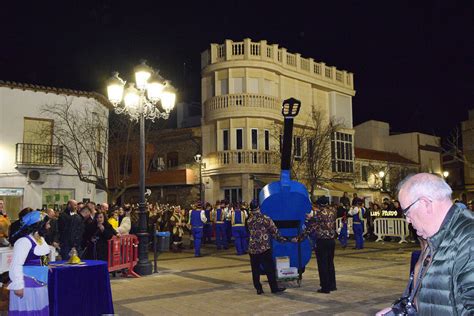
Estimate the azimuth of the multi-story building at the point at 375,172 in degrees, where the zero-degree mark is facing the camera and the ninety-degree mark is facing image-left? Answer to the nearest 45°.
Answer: approximately 315°

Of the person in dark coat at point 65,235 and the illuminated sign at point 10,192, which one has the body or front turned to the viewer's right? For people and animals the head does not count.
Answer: the person in dark coat

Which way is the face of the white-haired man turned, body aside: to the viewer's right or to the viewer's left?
to the viewer's left

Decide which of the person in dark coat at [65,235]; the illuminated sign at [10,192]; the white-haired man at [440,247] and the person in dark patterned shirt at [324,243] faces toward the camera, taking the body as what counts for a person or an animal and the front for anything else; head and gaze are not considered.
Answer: the illuminated sign

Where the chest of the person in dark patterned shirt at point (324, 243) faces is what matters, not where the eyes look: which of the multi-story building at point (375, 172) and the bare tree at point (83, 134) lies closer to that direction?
the bare tree

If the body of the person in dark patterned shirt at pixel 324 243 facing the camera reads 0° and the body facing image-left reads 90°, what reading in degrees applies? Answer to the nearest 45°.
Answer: approximately 135°

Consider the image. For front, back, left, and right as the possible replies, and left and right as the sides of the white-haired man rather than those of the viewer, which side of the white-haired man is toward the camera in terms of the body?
left

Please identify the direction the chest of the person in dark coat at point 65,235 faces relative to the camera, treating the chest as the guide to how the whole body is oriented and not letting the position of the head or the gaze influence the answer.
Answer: to the viewer's right

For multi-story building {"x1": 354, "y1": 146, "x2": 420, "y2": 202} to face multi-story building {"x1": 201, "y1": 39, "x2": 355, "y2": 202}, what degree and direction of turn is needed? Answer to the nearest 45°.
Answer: approximately 90° to its right
